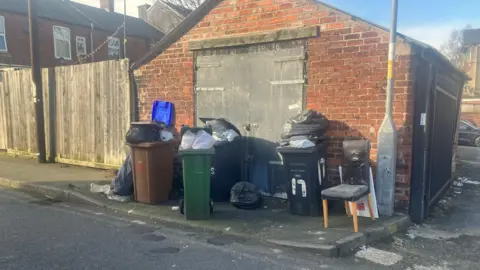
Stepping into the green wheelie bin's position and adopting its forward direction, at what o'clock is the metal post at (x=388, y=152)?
The metal post is roughly at 9 o'clock from the green wheelie bin.

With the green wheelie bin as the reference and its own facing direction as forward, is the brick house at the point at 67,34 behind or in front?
behind

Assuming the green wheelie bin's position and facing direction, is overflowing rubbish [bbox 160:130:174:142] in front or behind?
behind

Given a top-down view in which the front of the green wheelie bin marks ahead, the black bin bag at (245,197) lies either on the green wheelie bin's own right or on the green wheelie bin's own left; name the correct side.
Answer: on the green wheelie bin's own left

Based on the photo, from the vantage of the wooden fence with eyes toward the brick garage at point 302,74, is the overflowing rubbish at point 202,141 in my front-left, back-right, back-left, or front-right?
front-right

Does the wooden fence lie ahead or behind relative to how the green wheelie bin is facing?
behind

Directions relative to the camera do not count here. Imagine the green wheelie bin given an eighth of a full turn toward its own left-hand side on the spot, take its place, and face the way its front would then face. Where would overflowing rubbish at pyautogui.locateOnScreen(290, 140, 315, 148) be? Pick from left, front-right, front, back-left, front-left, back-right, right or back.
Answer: front-left

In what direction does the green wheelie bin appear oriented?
toward the camera

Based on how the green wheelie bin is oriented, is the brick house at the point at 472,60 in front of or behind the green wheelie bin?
behind
